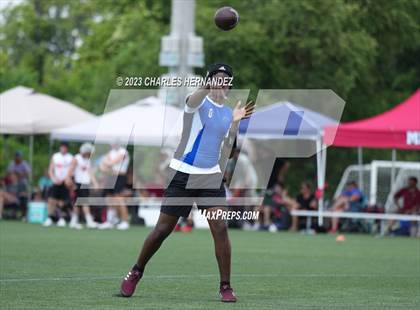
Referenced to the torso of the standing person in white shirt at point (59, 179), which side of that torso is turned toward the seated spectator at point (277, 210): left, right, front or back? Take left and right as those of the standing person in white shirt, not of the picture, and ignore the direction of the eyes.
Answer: left

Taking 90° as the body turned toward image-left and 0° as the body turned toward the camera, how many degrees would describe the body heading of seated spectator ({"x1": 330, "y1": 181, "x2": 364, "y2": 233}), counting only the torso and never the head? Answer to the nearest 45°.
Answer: approximately 45°

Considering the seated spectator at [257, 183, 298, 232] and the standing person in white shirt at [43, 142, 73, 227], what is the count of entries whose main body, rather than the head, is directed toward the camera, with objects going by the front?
2

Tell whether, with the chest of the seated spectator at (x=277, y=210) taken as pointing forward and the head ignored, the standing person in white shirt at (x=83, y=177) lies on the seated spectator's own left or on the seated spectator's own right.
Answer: on the seated spectator's own right

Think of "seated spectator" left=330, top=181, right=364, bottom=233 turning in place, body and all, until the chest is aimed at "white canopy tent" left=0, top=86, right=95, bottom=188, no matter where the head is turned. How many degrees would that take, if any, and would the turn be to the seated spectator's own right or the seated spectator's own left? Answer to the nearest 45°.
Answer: approximately 45° to the seated spectator's own right

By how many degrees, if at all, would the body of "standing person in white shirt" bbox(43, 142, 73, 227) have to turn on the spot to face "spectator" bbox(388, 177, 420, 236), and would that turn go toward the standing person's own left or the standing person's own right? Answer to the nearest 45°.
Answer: approximately 90° to the standing person's own left

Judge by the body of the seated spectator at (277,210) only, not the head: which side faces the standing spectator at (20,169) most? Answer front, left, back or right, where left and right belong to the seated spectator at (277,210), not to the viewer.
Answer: right

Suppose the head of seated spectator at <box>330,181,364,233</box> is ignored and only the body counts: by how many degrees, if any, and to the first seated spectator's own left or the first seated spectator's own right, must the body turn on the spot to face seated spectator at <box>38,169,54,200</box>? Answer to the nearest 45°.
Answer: approximately 45° to the first seated spectator's own right
